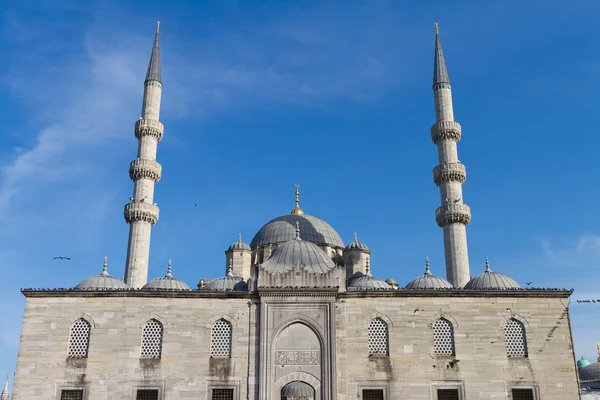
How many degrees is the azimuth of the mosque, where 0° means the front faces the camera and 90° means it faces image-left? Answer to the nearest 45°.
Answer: approximately 0°
